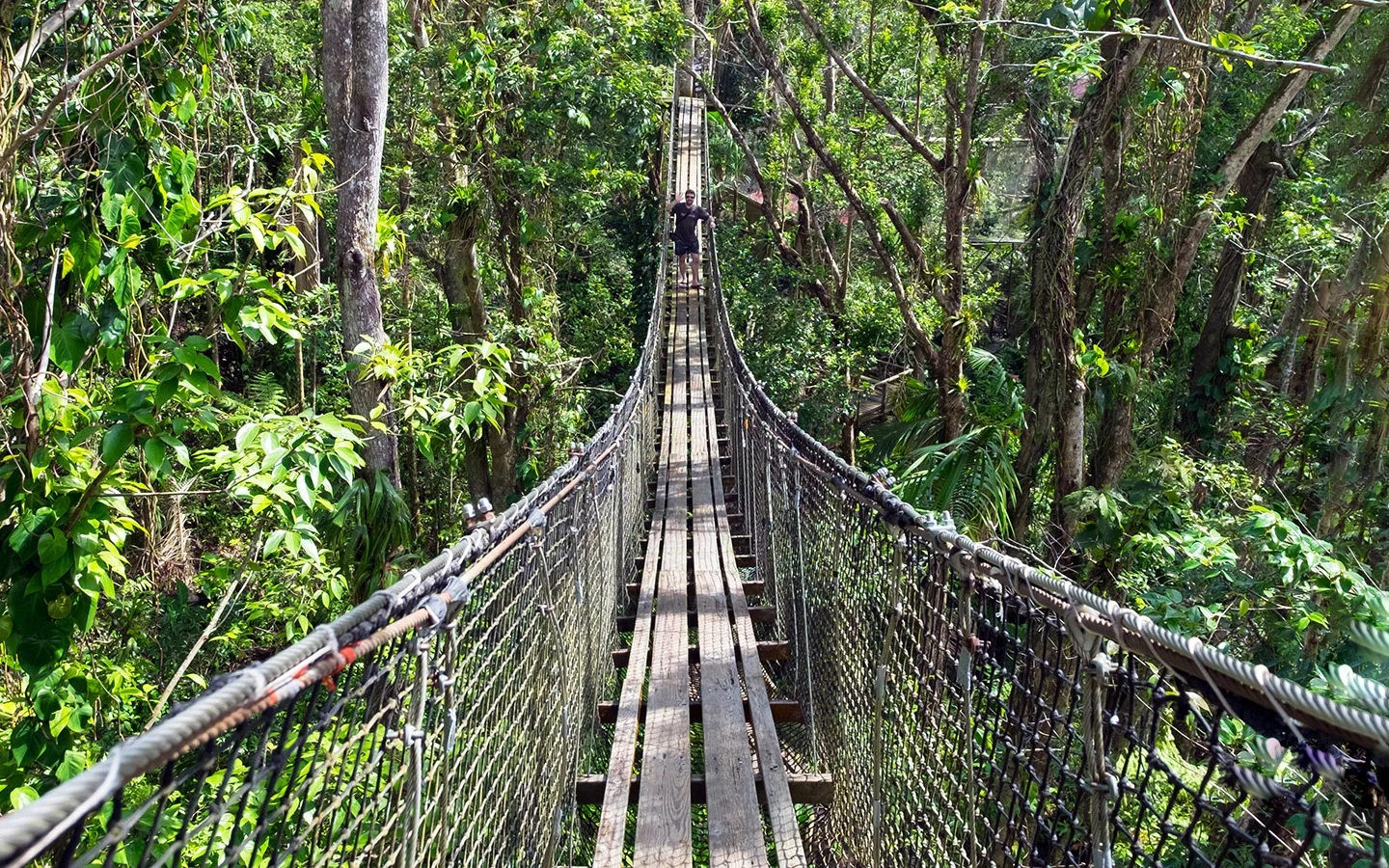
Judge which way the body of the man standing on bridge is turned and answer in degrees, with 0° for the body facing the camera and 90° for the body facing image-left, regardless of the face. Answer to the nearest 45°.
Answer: approximately 0°
